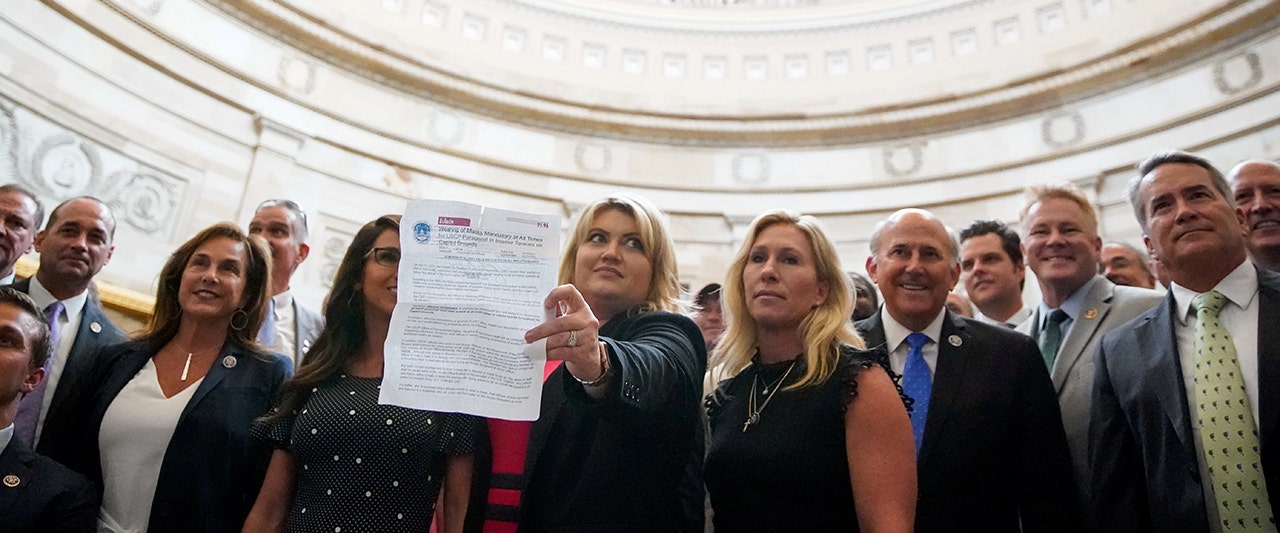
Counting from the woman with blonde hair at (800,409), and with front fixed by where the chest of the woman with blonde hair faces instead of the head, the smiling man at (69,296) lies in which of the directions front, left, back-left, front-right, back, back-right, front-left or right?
front-right

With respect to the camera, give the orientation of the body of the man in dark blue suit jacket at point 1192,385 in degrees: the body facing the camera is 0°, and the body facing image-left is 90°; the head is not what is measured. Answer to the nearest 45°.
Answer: approximately 0°

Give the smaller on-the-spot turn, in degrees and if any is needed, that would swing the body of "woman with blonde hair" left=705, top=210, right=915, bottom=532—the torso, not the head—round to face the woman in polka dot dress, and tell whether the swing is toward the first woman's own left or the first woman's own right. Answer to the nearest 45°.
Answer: approximately 45° to the first woman's own right

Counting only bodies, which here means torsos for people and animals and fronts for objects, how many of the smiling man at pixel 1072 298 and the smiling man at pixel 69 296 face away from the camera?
0

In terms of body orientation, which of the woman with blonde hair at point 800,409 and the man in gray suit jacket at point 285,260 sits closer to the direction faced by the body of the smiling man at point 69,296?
the woman with blonde hair

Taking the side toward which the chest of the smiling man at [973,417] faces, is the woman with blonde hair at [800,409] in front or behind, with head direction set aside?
in front

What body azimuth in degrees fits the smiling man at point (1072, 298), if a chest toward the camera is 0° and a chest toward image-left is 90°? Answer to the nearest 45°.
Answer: approximately 45°

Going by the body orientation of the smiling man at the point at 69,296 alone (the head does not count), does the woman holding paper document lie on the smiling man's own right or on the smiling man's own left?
on the smiling man's own left
